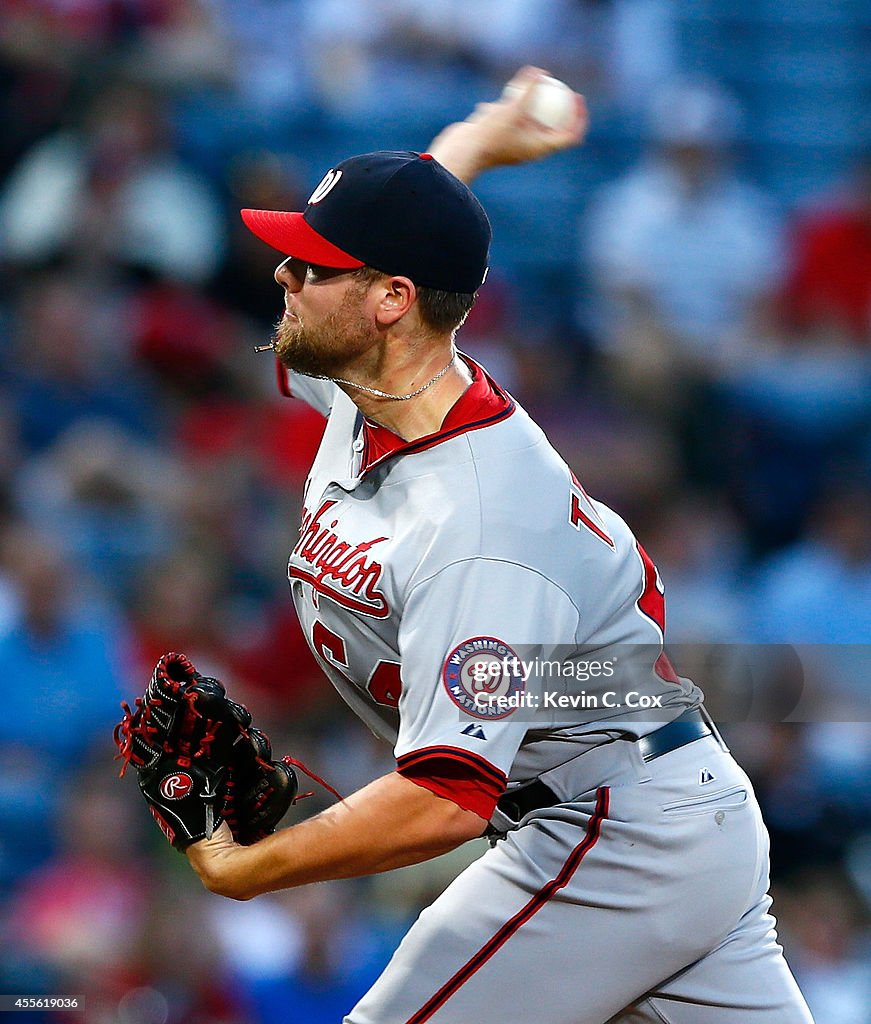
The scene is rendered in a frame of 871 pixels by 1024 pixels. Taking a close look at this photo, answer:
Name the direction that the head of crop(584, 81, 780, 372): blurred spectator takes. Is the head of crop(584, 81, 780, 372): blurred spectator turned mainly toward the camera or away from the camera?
toward the camera

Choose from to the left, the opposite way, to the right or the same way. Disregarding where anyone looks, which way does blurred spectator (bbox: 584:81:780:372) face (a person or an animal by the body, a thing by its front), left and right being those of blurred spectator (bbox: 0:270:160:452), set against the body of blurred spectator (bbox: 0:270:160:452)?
the same way

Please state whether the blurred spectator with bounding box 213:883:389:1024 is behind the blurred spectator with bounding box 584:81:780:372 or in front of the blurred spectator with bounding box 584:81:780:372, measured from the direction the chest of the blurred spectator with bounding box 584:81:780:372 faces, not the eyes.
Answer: in front

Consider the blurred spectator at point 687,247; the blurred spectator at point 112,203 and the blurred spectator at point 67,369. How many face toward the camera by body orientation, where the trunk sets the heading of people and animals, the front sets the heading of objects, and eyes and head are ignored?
3

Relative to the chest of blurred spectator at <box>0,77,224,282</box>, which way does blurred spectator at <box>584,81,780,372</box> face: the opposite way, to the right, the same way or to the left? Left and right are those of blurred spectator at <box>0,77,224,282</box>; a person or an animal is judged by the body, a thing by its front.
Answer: the same way

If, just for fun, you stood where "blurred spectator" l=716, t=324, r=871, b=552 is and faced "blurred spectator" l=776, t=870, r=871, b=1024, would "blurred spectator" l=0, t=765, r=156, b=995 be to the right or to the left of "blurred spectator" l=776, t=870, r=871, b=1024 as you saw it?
right

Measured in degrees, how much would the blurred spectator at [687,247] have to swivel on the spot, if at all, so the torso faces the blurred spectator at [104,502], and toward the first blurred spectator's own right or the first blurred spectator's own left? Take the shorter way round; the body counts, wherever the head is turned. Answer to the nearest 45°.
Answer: approximately 45° to the first blurred spectator's own right

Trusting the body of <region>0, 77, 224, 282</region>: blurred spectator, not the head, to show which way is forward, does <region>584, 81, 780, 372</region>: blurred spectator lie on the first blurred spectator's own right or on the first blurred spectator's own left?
on the first blurred spectator's own left

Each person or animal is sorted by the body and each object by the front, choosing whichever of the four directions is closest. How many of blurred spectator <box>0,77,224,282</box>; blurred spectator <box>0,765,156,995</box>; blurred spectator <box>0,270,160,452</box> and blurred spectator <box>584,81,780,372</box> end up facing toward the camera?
4

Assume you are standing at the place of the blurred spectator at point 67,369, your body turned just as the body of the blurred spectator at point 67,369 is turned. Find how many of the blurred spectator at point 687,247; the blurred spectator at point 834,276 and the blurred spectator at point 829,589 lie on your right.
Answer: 0

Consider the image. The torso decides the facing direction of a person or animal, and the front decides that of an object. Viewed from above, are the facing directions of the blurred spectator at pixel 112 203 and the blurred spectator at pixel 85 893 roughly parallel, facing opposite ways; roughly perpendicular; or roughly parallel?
roughly parallel

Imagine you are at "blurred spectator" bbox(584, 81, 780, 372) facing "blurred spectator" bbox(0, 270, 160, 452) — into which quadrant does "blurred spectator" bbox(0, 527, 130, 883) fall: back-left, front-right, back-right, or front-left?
front-left

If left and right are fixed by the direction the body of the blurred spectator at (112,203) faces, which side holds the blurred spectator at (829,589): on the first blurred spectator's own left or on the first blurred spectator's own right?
on the first blurred spectator's own left

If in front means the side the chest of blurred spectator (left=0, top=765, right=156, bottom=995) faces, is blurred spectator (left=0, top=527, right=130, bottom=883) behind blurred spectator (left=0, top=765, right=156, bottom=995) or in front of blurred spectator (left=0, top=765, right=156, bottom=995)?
behind

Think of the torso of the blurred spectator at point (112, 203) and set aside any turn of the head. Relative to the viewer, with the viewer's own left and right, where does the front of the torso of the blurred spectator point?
facing the viewer
